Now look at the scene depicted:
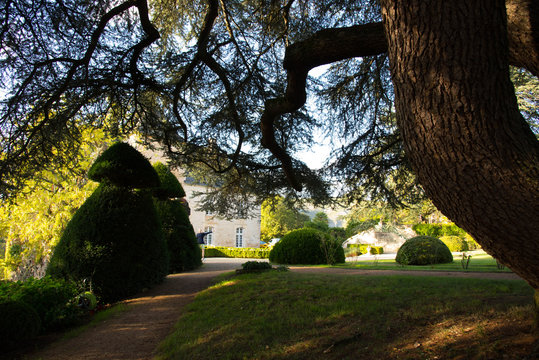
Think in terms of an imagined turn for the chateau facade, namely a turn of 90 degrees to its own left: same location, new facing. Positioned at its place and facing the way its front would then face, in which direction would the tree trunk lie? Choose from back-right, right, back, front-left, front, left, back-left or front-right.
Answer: right

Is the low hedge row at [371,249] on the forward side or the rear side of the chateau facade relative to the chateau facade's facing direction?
on the forward side

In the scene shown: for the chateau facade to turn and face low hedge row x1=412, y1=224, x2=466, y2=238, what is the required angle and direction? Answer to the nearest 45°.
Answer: approximately 45° to its left

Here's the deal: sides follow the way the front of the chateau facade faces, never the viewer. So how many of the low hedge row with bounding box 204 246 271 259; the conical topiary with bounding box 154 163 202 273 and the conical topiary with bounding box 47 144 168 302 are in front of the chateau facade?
3

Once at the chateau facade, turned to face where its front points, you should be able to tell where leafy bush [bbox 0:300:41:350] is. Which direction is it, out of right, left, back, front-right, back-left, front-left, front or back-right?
front

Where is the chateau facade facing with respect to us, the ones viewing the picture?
facing the viewer

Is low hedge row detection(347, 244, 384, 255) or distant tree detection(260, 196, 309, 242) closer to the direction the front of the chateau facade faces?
the low hedge row

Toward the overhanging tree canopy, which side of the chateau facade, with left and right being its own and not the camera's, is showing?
front

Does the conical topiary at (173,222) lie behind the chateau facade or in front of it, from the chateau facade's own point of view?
in front

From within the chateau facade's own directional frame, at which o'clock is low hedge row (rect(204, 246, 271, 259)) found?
The low hedge row is roughly at 12 o'clock from the chateau facade.

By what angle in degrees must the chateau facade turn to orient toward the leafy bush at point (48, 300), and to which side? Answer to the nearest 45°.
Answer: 0° — it already faces it

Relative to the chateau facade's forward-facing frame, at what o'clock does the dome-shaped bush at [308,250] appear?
The dome-shaped bush is roughly at 12 o'clock from the chateau facade.

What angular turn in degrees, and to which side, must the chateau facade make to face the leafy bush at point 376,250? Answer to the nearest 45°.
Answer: approximately 45° to its left

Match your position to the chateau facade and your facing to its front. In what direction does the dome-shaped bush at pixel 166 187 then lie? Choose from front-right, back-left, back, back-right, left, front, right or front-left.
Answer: front

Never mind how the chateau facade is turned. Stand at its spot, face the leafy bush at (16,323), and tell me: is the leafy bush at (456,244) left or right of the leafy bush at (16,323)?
left

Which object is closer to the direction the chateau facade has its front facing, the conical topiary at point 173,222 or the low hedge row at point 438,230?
the conical topiary
